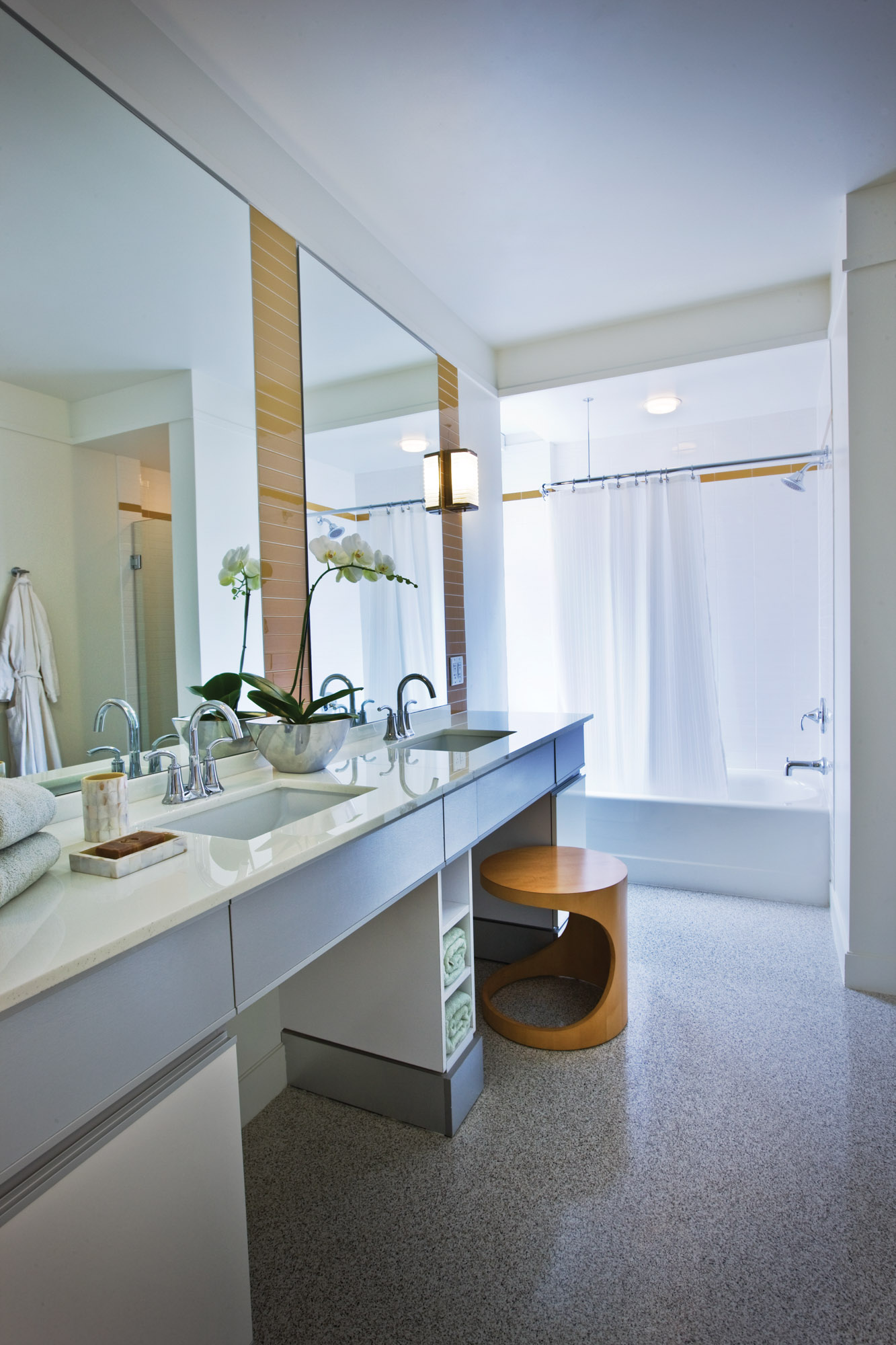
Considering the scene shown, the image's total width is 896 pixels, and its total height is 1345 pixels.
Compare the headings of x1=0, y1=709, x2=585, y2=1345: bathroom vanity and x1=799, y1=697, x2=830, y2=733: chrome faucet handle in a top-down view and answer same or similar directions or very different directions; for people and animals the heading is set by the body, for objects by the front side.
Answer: very different directions

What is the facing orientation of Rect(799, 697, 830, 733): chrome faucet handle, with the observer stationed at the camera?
facing to the left of the viewer

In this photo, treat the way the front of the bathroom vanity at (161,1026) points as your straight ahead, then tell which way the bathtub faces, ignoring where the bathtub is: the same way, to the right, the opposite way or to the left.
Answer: to the right

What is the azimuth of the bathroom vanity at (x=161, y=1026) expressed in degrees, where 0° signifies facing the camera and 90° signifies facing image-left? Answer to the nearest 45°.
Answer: approximately 315°

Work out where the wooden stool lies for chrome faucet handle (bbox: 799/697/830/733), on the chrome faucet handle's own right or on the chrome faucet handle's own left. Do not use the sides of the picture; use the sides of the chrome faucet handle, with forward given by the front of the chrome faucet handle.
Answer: on the chrome faucet handle's own left

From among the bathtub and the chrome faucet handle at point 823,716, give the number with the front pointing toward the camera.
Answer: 1

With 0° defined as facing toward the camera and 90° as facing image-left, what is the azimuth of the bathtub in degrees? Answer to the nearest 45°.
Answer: approximately 0°

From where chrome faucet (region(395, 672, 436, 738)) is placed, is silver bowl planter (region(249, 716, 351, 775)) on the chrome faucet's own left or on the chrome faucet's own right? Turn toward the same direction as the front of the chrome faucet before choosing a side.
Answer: on the chrome faucet's own right

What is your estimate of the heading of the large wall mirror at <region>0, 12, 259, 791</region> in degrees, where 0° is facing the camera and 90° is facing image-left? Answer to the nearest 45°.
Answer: approximately 315°
